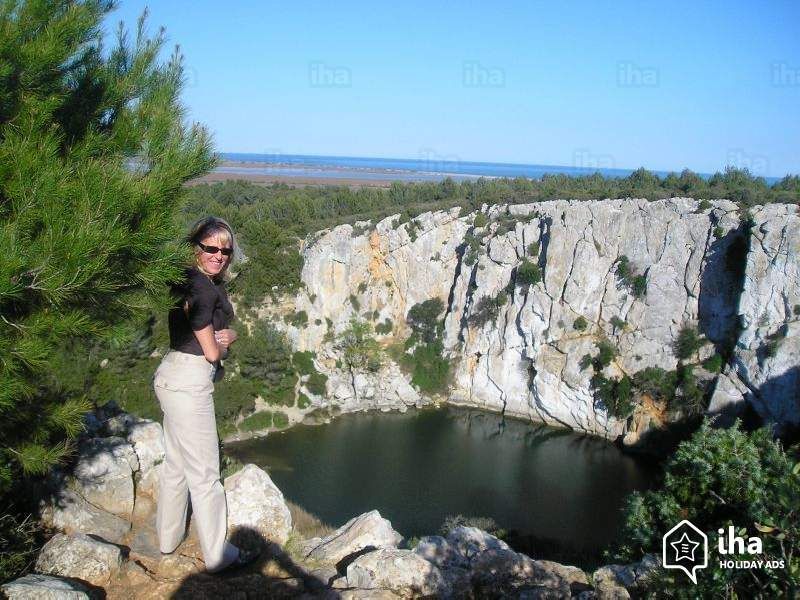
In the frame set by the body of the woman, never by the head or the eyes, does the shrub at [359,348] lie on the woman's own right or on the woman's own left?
on the woman's own left

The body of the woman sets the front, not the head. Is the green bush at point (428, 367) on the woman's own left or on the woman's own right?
on the woman's own left

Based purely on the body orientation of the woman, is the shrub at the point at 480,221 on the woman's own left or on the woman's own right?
on the woman's own left

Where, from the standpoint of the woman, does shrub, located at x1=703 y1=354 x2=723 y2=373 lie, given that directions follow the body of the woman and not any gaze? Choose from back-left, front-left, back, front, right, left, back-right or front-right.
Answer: front-left

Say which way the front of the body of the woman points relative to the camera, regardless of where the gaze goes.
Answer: to the viewer's right

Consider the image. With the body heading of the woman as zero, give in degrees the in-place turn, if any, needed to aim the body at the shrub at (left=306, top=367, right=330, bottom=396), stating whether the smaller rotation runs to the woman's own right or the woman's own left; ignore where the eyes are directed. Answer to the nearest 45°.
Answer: approximately 90° to the woman's own left

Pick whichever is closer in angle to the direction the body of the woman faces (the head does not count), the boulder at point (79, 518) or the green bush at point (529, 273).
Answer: the green bush

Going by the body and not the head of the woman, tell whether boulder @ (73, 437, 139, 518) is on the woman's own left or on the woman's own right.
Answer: on the woman's own left

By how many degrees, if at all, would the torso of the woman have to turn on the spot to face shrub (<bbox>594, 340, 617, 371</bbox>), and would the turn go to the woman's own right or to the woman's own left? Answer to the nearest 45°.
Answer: approximately 45° to the woman's own left

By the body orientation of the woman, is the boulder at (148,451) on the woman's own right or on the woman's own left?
on the woman's own left

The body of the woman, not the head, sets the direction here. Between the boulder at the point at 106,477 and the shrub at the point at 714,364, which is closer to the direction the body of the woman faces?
the shrub

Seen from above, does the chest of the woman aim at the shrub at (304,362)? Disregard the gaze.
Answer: no
